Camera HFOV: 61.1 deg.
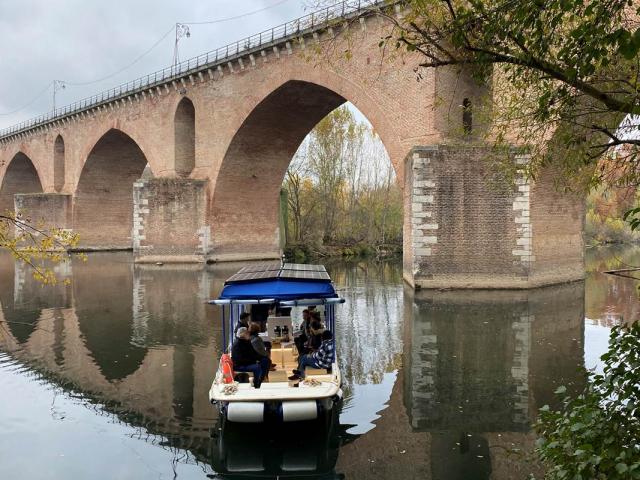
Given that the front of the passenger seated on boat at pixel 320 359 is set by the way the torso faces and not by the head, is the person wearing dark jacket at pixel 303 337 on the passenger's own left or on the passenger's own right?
on the passenger's own right

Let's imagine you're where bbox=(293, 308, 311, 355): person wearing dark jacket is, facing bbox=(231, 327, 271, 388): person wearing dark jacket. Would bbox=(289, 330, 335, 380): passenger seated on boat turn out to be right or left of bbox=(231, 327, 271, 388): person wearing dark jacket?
left

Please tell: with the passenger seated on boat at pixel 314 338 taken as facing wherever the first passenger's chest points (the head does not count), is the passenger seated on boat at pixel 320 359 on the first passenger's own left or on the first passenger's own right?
on the first passenger's own left

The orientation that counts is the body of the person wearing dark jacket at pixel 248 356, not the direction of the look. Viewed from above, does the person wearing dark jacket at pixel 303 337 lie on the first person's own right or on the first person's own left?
on the first person's own left

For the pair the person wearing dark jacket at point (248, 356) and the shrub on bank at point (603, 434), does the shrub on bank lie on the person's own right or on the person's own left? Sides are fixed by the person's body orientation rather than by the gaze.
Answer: on the person's own right

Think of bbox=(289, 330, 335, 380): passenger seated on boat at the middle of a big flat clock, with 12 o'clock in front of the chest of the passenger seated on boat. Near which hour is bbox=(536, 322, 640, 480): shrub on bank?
The shrub on bank is roughly at 8 o'clock from the passenger seated on boat.

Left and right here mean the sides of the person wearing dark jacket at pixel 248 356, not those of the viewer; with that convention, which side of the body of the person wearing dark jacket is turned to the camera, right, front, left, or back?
right

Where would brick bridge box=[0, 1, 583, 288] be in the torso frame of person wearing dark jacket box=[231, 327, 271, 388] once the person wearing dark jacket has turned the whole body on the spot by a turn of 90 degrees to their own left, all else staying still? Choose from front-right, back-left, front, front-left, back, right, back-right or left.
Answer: front

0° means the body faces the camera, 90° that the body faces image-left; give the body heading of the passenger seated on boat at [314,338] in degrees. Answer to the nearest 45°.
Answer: approximately 90°

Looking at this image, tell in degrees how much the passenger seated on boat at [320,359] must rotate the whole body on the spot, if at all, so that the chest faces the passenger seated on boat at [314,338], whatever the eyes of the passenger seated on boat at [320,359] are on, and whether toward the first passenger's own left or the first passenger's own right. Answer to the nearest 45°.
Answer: approximately 90° to the first passenger's own right

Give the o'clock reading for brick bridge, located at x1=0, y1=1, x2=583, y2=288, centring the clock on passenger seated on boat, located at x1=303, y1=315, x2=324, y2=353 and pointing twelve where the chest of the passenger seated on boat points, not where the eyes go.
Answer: The brick bridge is roughly at 3 o'clock from the passenger seated on boat.

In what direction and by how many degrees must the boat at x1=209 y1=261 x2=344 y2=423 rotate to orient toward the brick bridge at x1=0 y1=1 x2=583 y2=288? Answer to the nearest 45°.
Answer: approximately 180°

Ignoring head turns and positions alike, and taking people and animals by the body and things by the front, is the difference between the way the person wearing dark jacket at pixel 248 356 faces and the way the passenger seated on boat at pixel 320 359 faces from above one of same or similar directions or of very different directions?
very different directions

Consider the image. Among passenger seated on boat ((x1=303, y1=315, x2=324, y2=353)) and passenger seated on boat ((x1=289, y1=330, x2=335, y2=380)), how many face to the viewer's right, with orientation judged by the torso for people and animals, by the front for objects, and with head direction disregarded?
0

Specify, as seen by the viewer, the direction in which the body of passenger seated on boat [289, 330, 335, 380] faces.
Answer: to the viewer's left
